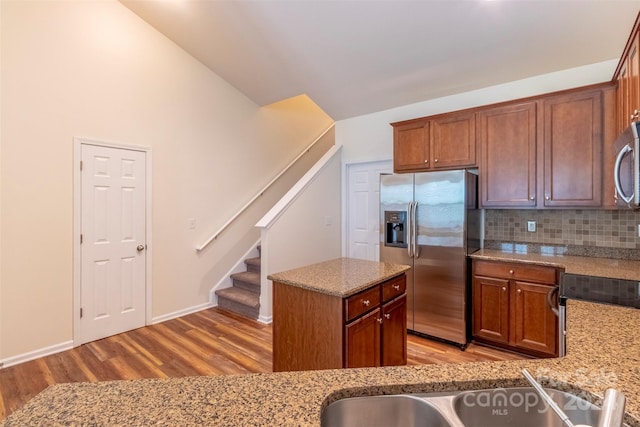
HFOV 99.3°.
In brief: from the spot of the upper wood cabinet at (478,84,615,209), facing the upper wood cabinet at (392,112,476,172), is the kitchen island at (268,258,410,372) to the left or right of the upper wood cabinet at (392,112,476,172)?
left

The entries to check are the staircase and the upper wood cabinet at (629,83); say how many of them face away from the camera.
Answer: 0

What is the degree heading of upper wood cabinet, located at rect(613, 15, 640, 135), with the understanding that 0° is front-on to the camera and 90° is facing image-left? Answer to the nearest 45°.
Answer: approximately 90°

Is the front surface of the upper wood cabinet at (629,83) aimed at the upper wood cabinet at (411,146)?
yes

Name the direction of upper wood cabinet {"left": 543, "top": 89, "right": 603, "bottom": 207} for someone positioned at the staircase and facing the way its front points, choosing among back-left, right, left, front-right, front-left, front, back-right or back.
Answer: left

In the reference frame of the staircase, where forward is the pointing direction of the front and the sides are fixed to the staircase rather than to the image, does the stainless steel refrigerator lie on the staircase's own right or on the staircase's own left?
on the staircase's own left

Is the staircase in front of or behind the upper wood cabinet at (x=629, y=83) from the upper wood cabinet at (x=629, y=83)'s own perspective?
in front

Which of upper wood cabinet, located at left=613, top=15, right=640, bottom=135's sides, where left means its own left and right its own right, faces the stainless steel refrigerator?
front
